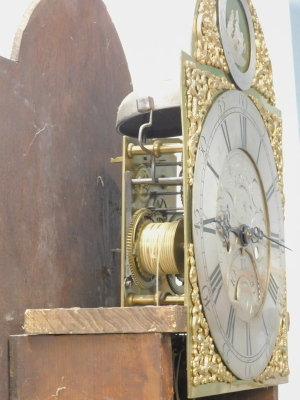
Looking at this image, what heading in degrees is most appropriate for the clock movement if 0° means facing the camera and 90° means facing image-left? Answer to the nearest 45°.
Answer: approximately 315°

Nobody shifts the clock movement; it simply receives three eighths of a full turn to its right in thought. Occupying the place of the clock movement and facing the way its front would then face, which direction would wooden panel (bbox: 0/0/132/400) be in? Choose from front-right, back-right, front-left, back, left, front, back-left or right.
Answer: front
